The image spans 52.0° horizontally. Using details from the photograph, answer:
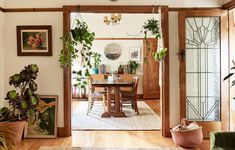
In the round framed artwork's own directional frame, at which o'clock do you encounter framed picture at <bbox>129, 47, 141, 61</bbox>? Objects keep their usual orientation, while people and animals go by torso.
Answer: The framed picture is roughly at 9 o'clock from the round framed artwork.

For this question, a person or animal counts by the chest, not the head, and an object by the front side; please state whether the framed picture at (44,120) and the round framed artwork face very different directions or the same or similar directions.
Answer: same or similar directions

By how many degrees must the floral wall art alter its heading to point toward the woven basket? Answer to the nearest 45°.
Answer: approximately 45° to its left

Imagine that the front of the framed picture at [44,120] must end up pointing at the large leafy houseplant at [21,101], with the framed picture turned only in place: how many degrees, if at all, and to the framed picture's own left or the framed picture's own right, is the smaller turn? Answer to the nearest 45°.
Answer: approximately 45° to the framed picture's own right

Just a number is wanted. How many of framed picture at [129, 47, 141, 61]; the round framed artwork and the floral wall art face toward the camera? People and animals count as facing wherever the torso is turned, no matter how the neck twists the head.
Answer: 3

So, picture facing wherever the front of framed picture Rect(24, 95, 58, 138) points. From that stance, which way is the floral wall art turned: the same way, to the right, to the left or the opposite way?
the same way

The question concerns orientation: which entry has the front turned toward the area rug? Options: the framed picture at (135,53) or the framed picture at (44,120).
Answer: the framed picture at (135,53)

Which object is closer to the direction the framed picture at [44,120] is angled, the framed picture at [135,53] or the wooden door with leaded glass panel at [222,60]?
the wooden door with leaded glass panel

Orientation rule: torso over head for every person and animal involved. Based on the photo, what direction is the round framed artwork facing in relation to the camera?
toward the camera

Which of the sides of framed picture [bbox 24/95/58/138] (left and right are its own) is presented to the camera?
front

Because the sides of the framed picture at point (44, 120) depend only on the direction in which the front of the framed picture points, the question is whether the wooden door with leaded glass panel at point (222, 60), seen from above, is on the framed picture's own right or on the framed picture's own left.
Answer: on the framed picture's own left

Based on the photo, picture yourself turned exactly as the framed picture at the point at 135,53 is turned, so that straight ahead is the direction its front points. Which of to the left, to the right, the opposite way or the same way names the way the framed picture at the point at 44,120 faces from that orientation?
the same way

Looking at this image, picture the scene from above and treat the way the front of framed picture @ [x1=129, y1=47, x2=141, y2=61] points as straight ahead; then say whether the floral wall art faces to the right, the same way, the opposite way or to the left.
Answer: the same way

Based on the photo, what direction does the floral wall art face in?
toward the camera

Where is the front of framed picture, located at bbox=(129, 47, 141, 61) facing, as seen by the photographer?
facing the viewer
